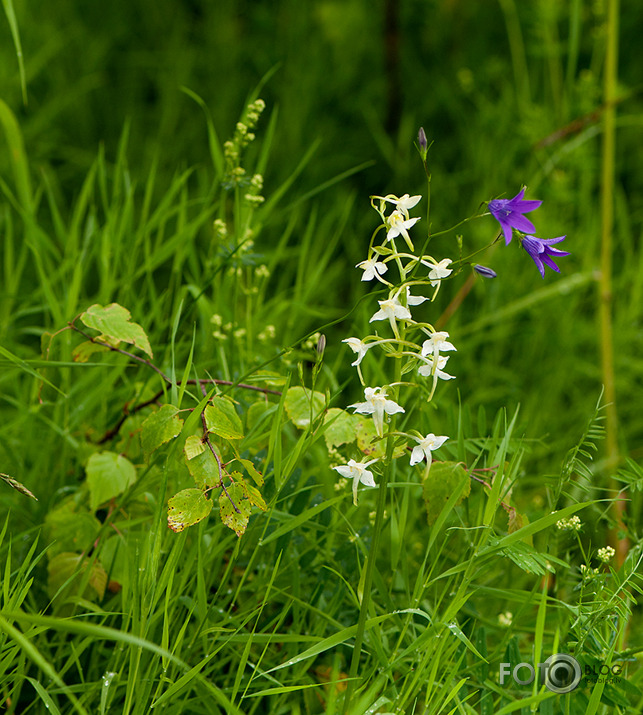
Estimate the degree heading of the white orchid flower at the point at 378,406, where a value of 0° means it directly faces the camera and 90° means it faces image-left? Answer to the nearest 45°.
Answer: approximately 0°
